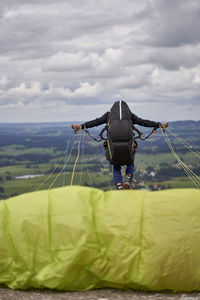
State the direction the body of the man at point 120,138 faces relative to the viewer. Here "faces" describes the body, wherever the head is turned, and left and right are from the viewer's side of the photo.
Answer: facing away from the viewer
